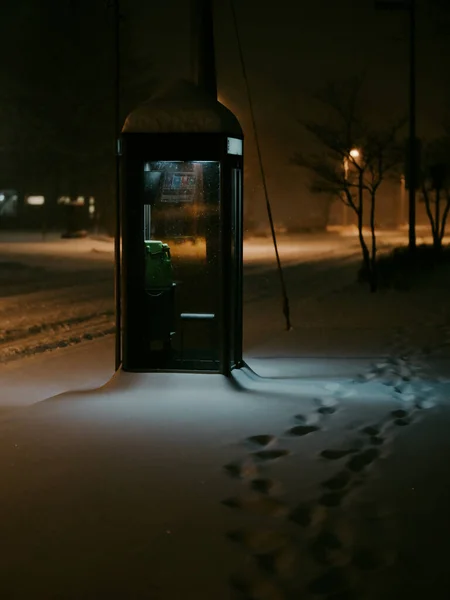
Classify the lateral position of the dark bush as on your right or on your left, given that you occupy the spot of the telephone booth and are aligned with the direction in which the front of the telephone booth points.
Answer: on your left

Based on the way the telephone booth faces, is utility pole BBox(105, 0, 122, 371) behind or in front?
behind

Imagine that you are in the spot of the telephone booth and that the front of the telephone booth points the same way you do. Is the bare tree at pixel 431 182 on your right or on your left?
on your left
